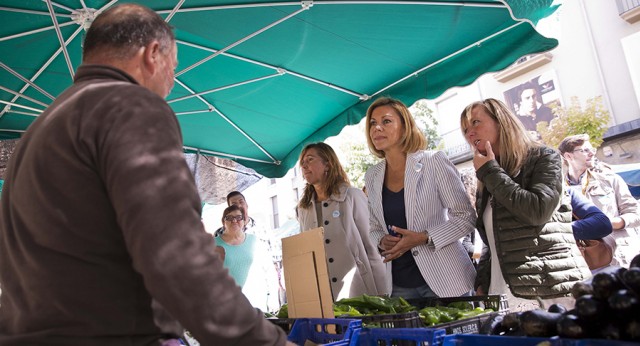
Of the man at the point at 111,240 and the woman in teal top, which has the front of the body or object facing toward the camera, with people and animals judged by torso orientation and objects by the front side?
the woman in teal top

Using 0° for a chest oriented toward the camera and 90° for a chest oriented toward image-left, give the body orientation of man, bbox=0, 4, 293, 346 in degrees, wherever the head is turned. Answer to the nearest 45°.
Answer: approximately 225°

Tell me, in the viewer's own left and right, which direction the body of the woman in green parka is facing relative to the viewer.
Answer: facing the viewer and to the left of the viewer

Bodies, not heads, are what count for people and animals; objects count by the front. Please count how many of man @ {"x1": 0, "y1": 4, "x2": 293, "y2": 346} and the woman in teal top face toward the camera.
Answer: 1

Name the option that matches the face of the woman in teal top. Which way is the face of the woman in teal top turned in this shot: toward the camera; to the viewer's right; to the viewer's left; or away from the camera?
toward the camera

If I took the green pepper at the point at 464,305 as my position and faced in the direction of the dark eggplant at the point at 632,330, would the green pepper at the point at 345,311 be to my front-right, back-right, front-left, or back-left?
back-right

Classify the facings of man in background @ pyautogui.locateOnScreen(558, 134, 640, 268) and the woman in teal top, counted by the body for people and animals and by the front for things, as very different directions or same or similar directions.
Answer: same or similar directions

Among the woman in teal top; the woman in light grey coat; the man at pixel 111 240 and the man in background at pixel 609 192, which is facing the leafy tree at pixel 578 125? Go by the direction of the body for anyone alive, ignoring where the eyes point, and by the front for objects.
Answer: the man

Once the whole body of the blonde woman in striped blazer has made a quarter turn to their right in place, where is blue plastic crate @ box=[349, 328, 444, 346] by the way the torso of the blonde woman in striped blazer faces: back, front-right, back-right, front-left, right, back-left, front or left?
back-left

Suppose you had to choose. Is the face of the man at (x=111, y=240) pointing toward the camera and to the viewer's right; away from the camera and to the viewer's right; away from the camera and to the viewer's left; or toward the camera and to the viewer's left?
away from the camera and to the viewer's right

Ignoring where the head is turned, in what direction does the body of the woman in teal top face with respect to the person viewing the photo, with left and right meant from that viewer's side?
facing the viewer

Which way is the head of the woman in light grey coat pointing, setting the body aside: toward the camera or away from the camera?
toward the camera

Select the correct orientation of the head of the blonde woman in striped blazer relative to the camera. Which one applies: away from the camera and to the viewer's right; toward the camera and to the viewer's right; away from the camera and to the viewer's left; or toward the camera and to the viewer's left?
toward the camera and to the viewer's left

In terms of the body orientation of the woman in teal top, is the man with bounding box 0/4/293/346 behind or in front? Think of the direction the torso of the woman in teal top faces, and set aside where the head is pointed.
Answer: in front
